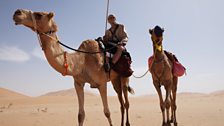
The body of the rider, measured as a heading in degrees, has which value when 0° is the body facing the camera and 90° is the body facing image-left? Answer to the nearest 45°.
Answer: approximately 45°

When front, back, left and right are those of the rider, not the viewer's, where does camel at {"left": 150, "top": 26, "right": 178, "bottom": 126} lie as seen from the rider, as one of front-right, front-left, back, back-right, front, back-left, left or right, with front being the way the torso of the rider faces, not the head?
back-left

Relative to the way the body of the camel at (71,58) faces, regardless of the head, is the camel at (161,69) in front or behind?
behind
